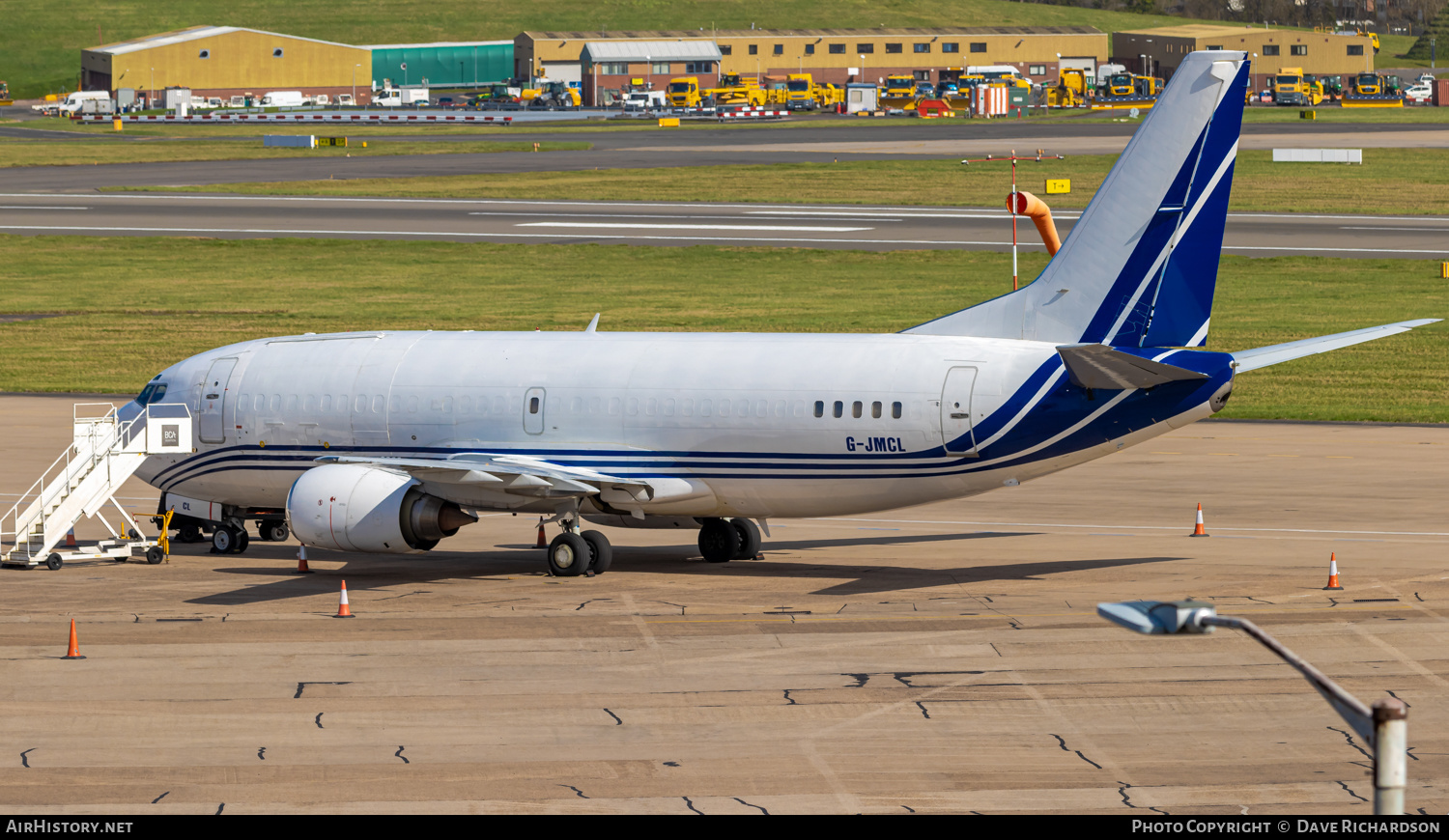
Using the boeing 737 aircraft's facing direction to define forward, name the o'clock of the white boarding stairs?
The white boarding stairs is roughly at 11 o'clock from the boeing 737 aircraft.

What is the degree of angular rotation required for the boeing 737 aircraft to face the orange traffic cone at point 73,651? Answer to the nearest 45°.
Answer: approximately 90° to its left

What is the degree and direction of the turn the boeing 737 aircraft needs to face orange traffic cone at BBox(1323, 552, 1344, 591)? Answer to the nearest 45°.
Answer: approximately 135° to its right

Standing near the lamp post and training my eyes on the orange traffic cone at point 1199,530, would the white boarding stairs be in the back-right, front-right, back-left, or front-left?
front-left

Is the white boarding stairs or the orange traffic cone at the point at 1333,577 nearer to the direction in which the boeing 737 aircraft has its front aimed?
the white boarding stairs

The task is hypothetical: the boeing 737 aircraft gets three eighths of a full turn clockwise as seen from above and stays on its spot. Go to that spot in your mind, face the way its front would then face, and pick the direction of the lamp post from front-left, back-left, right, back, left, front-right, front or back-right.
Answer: right

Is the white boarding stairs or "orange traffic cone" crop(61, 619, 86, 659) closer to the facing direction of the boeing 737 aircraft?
the white boarding stairs

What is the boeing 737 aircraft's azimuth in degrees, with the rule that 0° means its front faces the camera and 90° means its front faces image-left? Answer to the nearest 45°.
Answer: approximately 135°

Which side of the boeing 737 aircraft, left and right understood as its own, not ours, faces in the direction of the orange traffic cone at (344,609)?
left

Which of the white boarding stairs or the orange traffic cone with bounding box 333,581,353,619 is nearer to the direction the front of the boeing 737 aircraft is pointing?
the white boarding stairs

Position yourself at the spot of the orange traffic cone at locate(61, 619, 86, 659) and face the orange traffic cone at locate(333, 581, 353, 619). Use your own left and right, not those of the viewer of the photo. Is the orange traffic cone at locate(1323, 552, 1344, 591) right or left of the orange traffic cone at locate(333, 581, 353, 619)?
right
